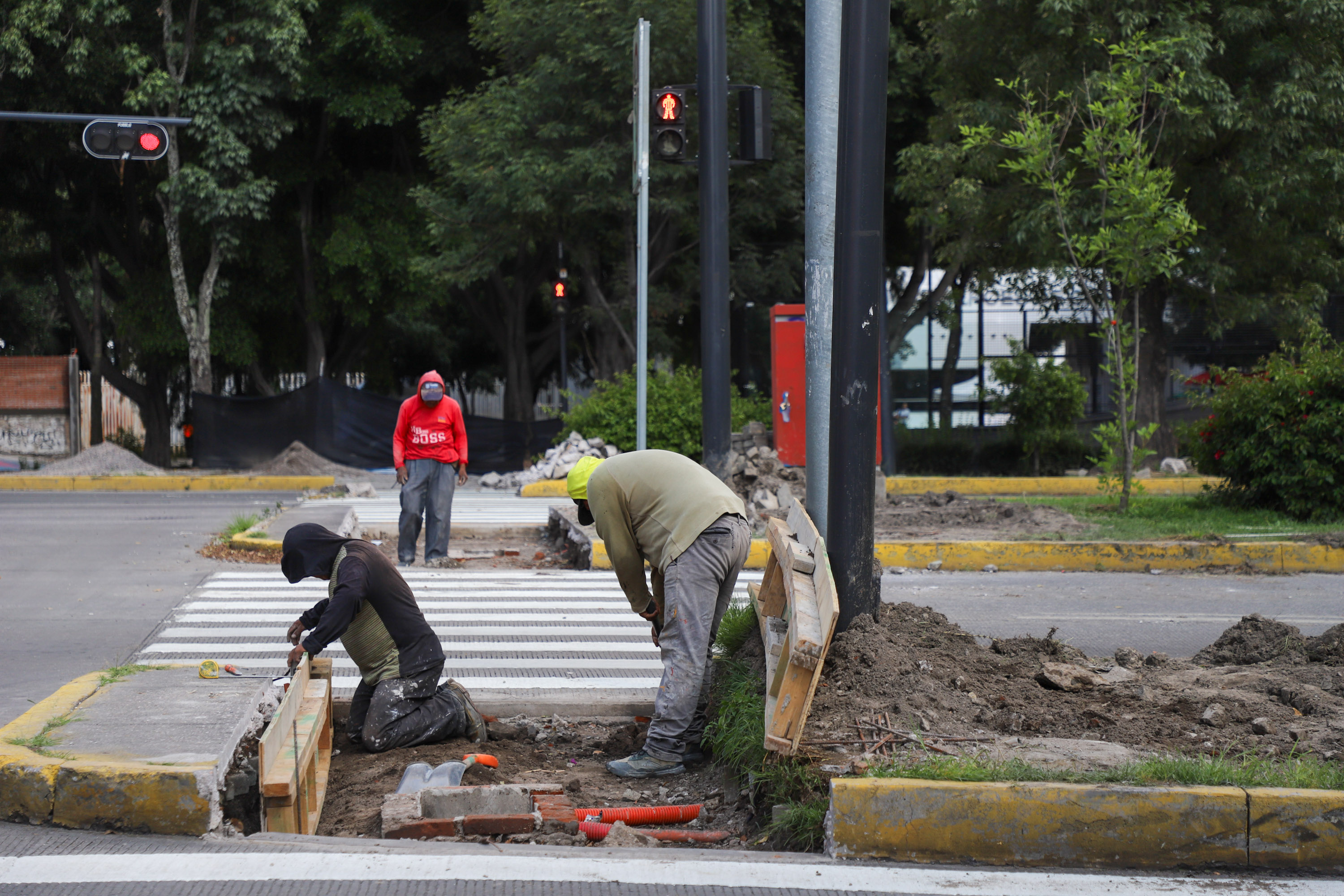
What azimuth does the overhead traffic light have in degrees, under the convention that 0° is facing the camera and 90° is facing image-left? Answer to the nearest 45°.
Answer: approximately 0°

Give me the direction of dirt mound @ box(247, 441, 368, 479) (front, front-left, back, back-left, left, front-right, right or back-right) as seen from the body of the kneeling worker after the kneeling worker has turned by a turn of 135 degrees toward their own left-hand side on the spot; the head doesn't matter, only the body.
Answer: back-left

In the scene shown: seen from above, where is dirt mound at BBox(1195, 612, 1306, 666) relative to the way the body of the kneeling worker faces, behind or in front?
behind

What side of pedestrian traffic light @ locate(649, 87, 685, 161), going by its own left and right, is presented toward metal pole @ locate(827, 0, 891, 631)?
front

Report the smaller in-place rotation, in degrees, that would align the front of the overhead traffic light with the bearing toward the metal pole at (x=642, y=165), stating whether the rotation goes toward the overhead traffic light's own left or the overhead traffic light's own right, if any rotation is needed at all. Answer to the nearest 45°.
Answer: approximately 45° to the overhead traffic light's own left

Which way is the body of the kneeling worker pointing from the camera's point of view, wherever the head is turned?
to the viewer's left

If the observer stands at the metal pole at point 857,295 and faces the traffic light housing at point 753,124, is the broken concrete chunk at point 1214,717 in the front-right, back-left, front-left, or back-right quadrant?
back-right

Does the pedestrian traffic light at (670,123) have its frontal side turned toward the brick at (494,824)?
yes

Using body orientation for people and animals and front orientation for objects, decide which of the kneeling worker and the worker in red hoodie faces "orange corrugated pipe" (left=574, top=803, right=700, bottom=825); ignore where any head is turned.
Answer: the worker in red hoodie

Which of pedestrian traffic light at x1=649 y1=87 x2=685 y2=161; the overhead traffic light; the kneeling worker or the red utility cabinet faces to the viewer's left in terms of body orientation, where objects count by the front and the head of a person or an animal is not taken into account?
the kneeling worker

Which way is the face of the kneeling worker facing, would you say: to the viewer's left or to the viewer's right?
to the viewer's left
